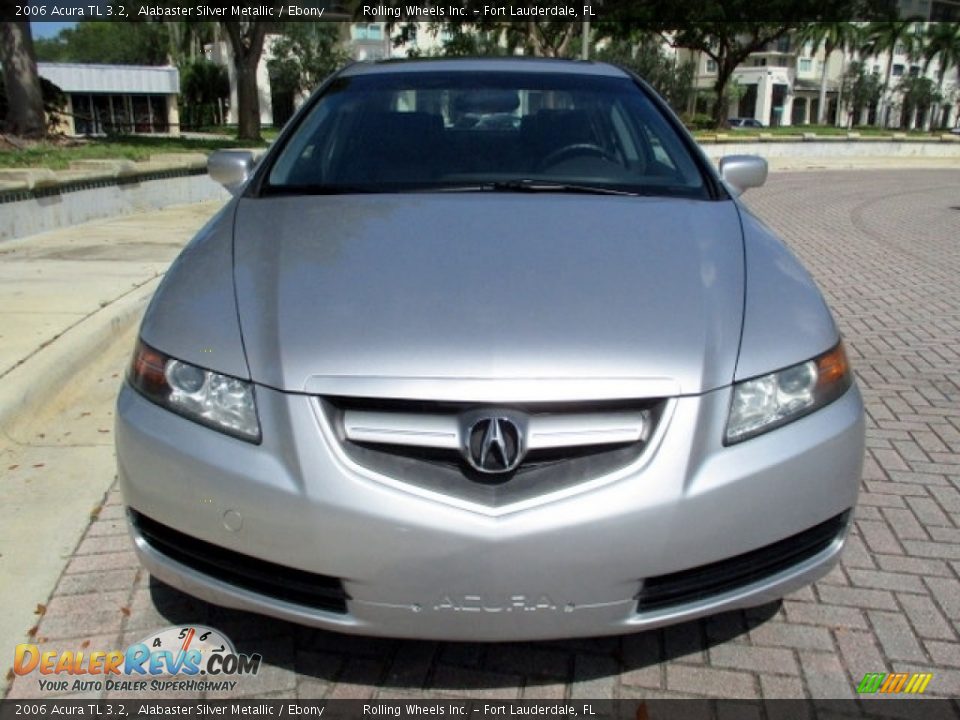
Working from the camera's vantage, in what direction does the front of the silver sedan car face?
facing the viewer

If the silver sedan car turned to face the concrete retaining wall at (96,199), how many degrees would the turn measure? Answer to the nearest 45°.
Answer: approximately 135° to its right

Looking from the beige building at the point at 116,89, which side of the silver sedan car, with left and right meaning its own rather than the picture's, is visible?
back

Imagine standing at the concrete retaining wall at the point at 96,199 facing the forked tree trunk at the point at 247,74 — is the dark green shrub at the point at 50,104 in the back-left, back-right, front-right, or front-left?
front-left

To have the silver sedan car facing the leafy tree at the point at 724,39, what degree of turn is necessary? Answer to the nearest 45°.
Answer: approximately 180°

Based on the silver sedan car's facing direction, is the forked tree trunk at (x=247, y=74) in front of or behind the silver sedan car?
behind
